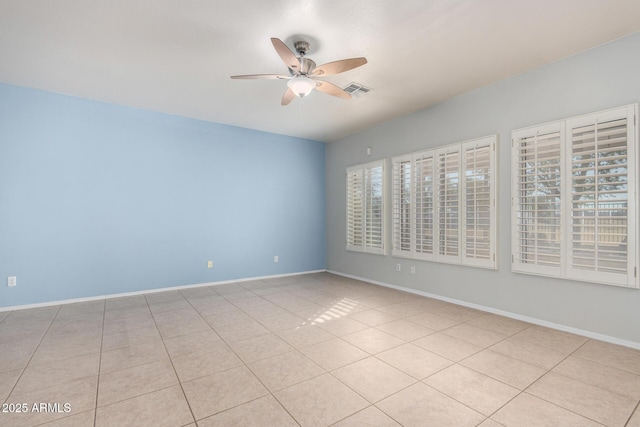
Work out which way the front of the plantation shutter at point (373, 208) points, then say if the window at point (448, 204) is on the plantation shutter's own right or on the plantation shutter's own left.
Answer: on the plantation shutter's own left

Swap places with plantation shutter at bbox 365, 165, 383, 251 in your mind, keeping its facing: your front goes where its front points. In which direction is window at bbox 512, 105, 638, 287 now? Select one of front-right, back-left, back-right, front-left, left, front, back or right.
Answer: left

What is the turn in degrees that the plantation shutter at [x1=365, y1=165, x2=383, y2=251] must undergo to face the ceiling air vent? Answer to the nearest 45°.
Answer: approximately 45° to its left

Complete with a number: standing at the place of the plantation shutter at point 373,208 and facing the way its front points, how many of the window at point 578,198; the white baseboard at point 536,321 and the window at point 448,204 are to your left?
3

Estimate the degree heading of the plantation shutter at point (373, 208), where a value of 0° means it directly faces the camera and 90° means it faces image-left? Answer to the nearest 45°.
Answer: approximately 45°

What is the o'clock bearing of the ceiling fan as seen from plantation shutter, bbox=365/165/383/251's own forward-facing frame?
The ceiling fan is roughly at 11 o'clock from the plantation shutter.

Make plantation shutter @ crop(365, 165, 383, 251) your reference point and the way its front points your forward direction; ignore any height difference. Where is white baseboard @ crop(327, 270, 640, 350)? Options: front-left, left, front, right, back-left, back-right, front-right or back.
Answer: left
